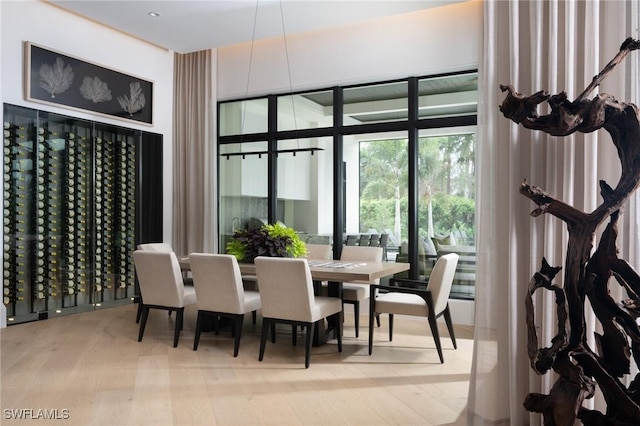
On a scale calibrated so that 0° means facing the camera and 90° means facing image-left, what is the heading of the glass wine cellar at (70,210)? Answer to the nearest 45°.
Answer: approximately 315°

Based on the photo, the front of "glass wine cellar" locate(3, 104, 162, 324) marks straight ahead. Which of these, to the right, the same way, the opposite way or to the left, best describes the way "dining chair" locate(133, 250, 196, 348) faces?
to the left

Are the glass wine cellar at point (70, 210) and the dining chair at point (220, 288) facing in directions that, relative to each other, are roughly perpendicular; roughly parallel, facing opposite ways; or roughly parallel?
roughly perpendicular

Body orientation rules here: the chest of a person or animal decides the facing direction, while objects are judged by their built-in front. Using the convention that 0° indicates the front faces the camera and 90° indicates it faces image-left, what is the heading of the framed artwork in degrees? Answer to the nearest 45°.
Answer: approximately 315°

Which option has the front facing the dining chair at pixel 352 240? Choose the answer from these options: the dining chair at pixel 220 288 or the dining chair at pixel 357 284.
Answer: the dining chair at pixel 220 288

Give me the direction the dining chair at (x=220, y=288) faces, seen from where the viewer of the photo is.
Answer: facing away from the viewer and to the right of the viewer

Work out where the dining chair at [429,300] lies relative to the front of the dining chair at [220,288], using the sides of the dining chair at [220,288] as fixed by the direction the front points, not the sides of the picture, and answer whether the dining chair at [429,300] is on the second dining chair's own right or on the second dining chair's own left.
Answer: on the second dining chair's own right

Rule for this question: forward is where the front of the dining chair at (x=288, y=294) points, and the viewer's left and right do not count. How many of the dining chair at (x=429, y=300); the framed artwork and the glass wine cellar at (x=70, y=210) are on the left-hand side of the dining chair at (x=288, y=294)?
2

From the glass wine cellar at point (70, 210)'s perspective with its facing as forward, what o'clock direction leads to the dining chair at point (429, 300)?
The dining chair is roughly at 12 o'clock from the glass wine cellar.
